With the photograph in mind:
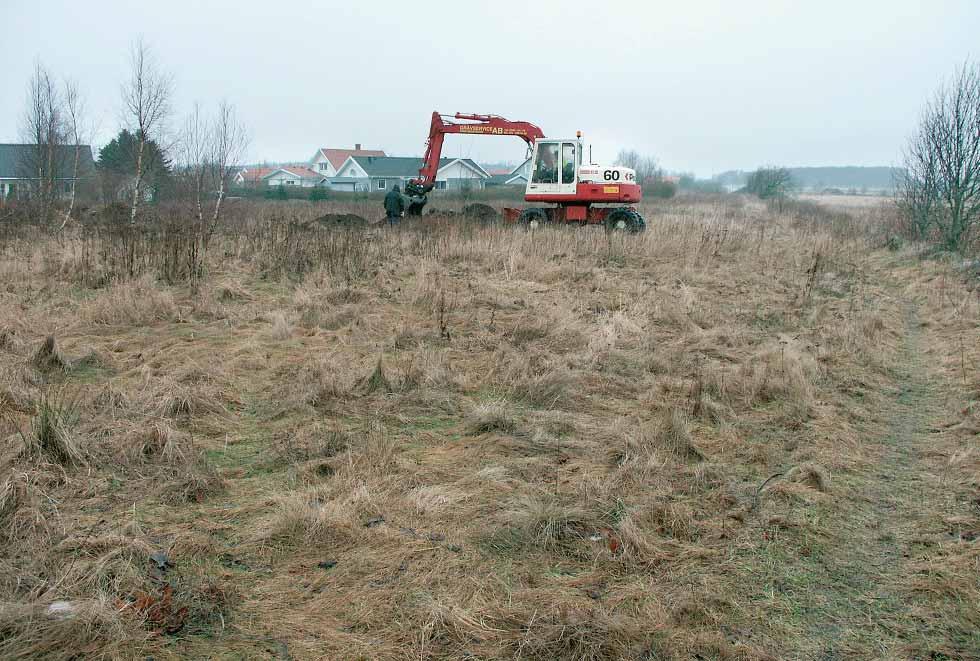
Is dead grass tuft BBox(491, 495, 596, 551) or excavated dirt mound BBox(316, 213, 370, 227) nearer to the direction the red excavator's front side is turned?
the excavated dirt mound

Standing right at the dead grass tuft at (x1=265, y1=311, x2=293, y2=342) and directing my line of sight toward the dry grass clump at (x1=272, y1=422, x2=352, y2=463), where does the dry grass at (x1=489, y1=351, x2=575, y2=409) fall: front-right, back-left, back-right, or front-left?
front-left

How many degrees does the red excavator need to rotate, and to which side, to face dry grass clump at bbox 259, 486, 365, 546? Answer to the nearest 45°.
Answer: approximately 90° to its left

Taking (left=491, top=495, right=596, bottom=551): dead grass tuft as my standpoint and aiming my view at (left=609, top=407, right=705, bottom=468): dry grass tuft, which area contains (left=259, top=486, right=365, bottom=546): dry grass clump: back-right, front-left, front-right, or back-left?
back-left

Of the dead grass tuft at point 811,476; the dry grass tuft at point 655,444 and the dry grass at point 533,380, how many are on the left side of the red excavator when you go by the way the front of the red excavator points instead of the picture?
3

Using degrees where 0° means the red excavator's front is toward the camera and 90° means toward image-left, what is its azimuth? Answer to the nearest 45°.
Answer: approximately 90°

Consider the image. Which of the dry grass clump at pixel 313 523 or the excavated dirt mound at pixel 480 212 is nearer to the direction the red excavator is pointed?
the excavated dirt mound

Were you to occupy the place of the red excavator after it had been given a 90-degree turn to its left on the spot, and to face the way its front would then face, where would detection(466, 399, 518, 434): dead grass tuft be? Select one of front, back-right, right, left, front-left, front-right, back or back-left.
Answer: front

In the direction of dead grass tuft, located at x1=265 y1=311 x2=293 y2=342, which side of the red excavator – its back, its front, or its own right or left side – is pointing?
left

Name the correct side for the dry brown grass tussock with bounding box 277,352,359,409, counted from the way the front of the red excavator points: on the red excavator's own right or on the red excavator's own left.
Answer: on the red excavator's own left

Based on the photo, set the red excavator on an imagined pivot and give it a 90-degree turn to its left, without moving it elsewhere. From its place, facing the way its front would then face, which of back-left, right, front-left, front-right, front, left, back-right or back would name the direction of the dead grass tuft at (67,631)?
front

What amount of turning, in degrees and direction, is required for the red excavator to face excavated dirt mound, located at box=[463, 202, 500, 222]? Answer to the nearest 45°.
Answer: approximately 45° to its right

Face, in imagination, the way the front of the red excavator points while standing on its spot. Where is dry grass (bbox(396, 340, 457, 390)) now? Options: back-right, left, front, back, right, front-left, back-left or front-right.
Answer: left

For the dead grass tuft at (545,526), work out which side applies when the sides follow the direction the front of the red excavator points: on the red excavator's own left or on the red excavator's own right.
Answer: on the red excavator's own left

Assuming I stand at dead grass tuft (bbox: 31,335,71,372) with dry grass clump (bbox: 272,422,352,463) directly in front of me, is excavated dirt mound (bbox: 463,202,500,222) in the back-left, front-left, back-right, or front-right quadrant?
back-left
